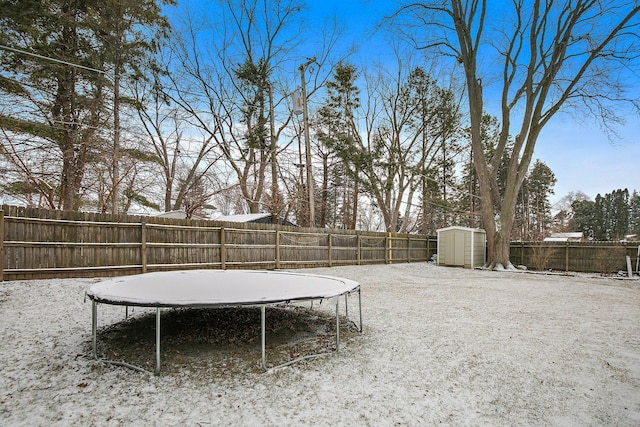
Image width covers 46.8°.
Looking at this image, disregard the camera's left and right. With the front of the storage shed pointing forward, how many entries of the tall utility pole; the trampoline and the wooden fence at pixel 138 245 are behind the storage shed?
0

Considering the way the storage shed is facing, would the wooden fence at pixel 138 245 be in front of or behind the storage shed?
in front

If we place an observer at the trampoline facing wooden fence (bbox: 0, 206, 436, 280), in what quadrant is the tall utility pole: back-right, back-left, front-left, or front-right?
front-right

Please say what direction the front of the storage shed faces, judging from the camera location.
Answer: facing the viewer and to the left of the viewer

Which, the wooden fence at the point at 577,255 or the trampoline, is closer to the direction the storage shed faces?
the trampoline

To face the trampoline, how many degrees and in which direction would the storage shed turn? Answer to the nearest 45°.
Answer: approximately 45° to its left

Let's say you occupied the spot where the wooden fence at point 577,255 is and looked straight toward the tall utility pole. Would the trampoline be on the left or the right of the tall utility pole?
left
